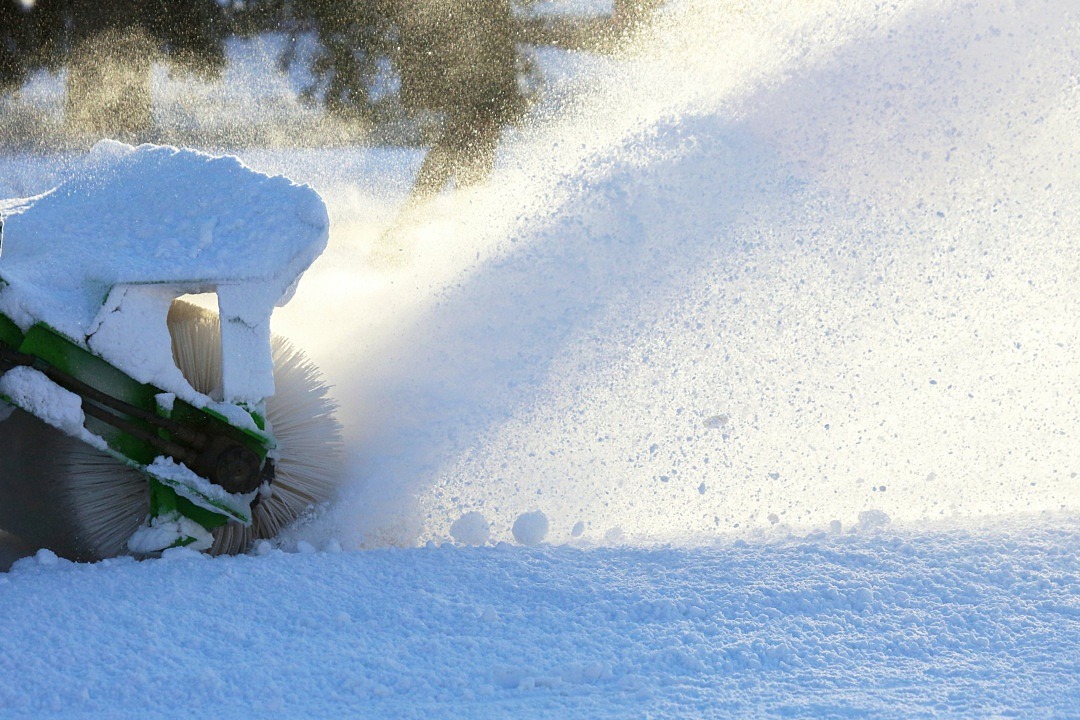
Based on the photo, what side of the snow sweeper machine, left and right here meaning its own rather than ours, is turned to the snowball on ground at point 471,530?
front

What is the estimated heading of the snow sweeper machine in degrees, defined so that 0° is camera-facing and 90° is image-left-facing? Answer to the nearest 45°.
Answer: approximately 270°

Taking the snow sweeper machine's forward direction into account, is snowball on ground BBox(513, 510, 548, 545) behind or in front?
in front
